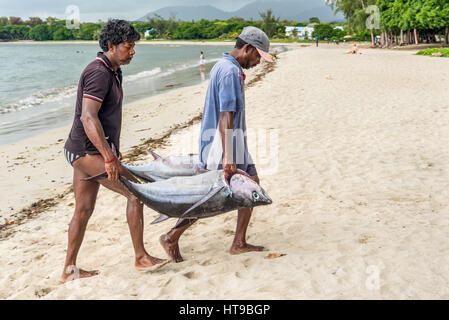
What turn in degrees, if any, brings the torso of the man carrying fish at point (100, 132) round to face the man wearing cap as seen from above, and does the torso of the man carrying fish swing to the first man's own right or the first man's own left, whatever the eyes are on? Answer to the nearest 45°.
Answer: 0° — they already face them

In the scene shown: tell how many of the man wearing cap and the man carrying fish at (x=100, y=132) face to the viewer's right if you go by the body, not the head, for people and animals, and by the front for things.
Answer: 2

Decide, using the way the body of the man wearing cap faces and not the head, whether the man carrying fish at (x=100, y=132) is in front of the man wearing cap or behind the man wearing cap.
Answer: behind

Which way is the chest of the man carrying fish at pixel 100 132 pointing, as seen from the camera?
to the viewer's right

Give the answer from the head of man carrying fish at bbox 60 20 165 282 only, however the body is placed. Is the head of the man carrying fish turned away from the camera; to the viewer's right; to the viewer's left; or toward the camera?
to the viewer's right

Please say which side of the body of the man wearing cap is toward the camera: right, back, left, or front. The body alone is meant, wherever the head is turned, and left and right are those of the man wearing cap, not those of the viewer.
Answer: right

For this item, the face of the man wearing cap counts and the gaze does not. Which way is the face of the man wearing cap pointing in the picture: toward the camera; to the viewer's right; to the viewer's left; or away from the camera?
to the viewer's right
